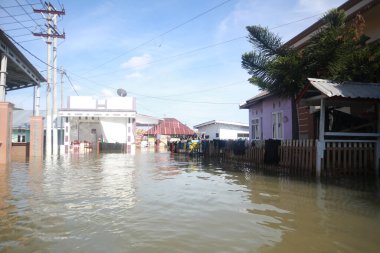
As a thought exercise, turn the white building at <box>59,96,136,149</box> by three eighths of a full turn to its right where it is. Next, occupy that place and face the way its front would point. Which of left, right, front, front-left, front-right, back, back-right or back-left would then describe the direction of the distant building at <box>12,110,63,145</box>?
front

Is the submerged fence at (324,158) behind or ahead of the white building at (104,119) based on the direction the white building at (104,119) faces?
ahead

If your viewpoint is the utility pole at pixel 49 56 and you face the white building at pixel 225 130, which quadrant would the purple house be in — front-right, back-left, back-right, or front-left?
front-right

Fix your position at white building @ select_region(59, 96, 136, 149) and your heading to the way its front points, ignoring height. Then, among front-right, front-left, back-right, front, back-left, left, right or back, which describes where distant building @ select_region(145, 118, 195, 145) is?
back-left

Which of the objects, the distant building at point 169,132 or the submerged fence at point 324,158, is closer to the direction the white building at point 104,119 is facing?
the submerged fence

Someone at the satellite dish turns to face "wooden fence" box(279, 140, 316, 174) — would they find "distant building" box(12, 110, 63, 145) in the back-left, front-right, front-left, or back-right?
back-right

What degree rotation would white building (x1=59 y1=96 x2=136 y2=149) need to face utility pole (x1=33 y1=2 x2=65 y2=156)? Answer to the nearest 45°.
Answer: approximately 45° to its right

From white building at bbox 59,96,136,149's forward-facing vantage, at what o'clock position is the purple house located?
The purple house is roughly at 11 o'clock from the white building.

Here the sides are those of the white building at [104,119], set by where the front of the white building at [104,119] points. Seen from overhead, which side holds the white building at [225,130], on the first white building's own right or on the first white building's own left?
on the first white building's own left

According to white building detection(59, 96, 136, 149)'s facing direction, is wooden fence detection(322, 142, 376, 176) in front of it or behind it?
in front

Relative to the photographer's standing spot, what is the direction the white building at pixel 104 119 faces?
facing the viewer

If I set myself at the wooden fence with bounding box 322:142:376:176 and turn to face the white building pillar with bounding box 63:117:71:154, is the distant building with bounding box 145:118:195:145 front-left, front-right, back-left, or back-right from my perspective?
front-right

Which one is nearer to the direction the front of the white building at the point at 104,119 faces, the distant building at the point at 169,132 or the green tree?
the green tree
